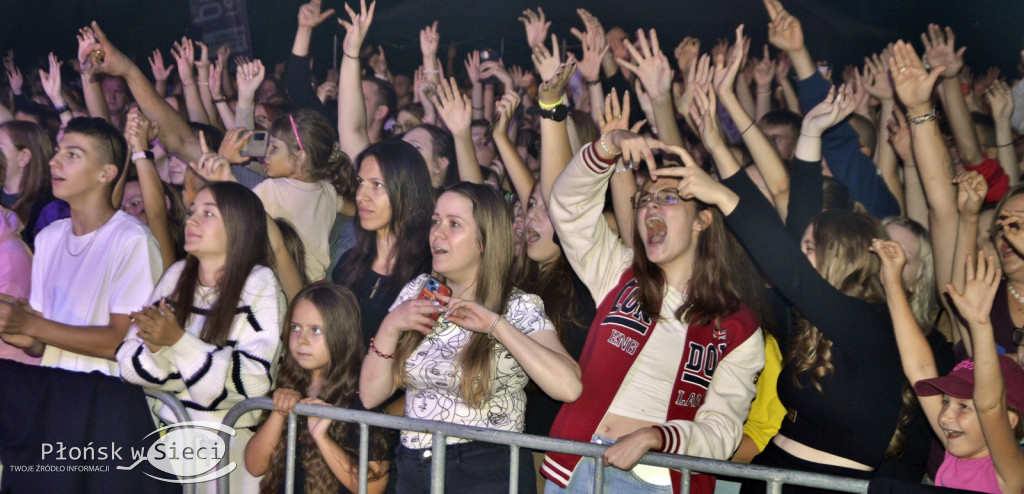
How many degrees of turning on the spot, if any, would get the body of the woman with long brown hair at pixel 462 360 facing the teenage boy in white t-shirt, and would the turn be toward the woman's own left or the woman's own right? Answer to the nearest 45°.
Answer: approximately 90° to the woman's own right

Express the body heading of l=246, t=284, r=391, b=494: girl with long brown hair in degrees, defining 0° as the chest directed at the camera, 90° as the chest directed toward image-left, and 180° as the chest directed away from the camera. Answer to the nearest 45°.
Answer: approximately 45°

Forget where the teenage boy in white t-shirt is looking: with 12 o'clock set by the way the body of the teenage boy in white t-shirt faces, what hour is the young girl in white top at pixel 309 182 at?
The young girl in white top is roughly at 8 o'clock from the teenage boy in white t-shirt.

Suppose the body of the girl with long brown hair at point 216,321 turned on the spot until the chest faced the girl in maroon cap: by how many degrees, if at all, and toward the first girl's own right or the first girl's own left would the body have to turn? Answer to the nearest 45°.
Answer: approximately 90° to the first girl's own left

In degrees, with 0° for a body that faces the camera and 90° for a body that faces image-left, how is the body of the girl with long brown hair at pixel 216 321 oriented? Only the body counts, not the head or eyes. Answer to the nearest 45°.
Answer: approximately 45°

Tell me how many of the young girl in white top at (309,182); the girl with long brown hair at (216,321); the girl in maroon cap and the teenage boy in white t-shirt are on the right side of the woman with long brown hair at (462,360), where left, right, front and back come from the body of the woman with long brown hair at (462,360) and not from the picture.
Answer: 3
